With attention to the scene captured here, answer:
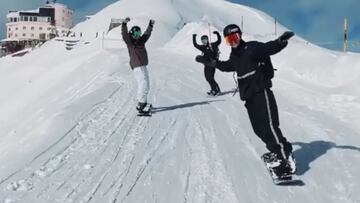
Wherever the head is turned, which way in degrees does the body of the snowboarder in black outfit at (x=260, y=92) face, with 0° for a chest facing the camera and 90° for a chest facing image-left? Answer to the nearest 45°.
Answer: approximately 45°

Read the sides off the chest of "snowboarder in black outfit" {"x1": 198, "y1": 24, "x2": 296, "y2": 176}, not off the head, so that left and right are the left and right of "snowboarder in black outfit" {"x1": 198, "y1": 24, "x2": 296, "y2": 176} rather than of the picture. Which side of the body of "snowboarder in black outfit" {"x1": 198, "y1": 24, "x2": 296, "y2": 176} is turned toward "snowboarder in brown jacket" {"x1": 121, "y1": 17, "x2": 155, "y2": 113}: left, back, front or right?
right

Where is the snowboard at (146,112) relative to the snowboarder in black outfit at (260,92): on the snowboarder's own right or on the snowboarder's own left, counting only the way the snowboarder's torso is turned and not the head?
on the snowboarder's own right
